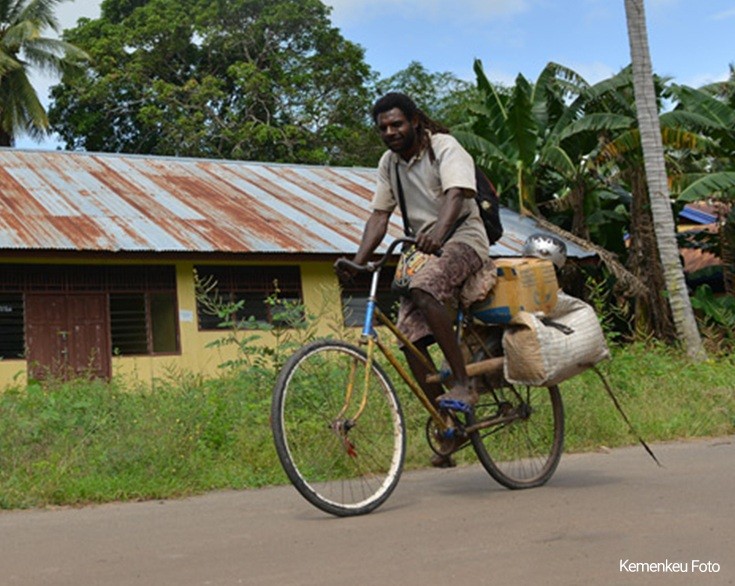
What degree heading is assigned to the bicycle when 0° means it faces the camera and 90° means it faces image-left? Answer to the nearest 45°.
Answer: approximately 45°

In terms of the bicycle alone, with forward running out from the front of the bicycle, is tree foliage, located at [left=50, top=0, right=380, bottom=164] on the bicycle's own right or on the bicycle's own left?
on the bicycle's own right

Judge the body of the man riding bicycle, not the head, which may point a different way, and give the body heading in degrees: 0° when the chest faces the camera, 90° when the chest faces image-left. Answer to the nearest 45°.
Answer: approximately 45°

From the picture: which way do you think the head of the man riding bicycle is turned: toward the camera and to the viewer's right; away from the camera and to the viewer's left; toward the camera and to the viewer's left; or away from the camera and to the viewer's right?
toward the camera and to the viewer's left
